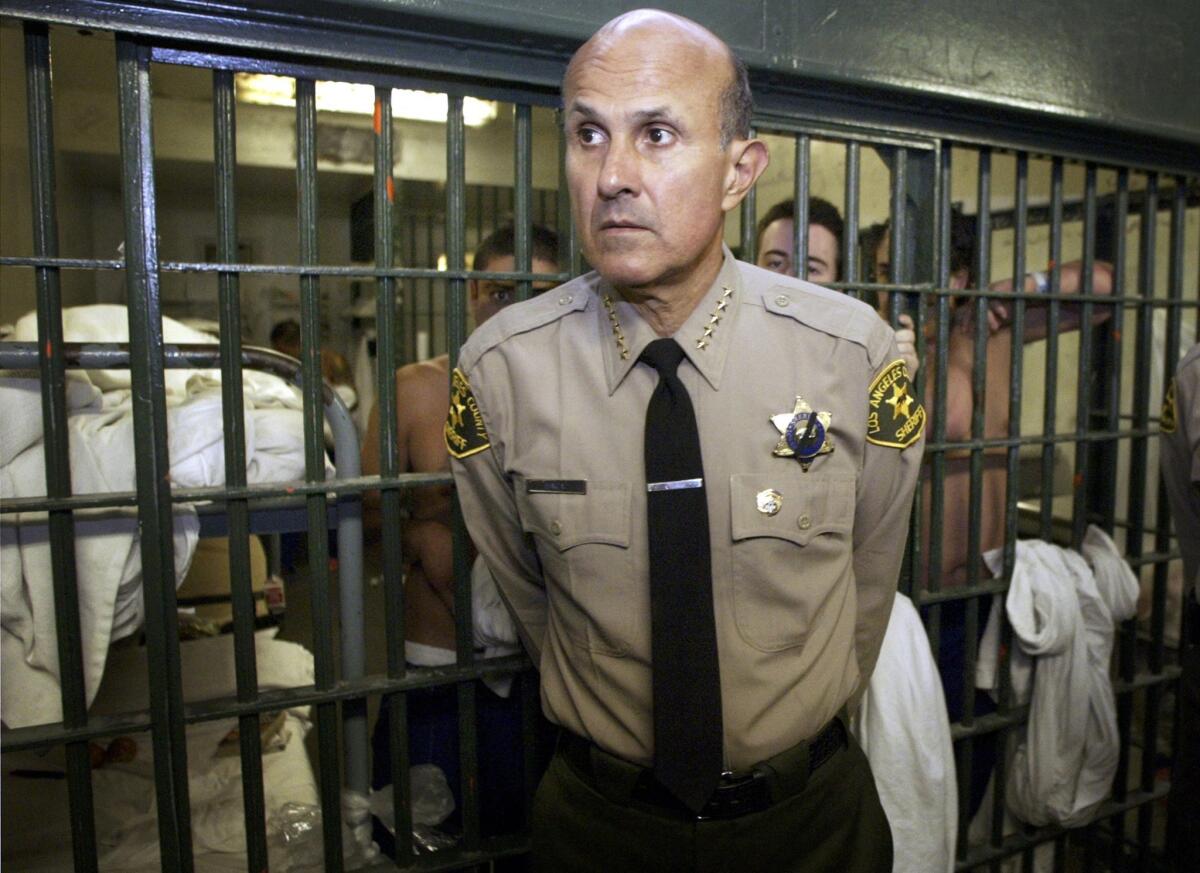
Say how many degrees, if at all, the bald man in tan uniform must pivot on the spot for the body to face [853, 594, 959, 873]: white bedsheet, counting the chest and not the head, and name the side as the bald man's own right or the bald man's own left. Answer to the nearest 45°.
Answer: approximately 135° to the bald man's own left

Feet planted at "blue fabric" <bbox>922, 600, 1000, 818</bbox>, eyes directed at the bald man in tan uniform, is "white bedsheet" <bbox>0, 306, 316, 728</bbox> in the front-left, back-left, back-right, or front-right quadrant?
front-right

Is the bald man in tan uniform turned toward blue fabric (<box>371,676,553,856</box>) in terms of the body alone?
no

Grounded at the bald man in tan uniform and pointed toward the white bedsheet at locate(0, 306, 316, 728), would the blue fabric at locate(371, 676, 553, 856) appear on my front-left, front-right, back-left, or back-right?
front-right

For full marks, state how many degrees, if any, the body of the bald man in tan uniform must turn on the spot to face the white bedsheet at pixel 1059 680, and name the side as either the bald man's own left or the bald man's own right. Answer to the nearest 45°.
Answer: approximately 135° to the bald man's own left

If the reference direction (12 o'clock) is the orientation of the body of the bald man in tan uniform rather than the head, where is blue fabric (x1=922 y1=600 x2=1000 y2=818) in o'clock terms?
The blue fabric is roughly at 7 o'clock from the bald man in tan uniform.

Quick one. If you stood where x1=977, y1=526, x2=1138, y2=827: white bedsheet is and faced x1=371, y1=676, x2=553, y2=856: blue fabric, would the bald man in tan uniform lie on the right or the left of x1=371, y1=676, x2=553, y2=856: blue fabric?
left

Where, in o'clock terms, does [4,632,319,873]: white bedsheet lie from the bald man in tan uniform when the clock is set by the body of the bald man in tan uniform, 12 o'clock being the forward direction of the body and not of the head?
The white bedsheet is roughly at 4 o'clock from the bald man in tan uniform.

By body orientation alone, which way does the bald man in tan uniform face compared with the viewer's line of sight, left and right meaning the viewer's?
facing the viewer

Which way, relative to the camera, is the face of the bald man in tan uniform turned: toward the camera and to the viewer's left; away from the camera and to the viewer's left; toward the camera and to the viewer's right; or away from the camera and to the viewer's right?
toward the camera and to the viewer's left

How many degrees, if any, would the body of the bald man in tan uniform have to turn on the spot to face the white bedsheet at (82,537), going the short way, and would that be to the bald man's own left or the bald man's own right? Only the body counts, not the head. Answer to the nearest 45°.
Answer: approximately 90° to the bald man's own right

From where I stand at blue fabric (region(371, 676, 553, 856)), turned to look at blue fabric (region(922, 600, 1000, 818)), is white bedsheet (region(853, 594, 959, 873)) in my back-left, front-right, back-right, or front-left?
front-right
